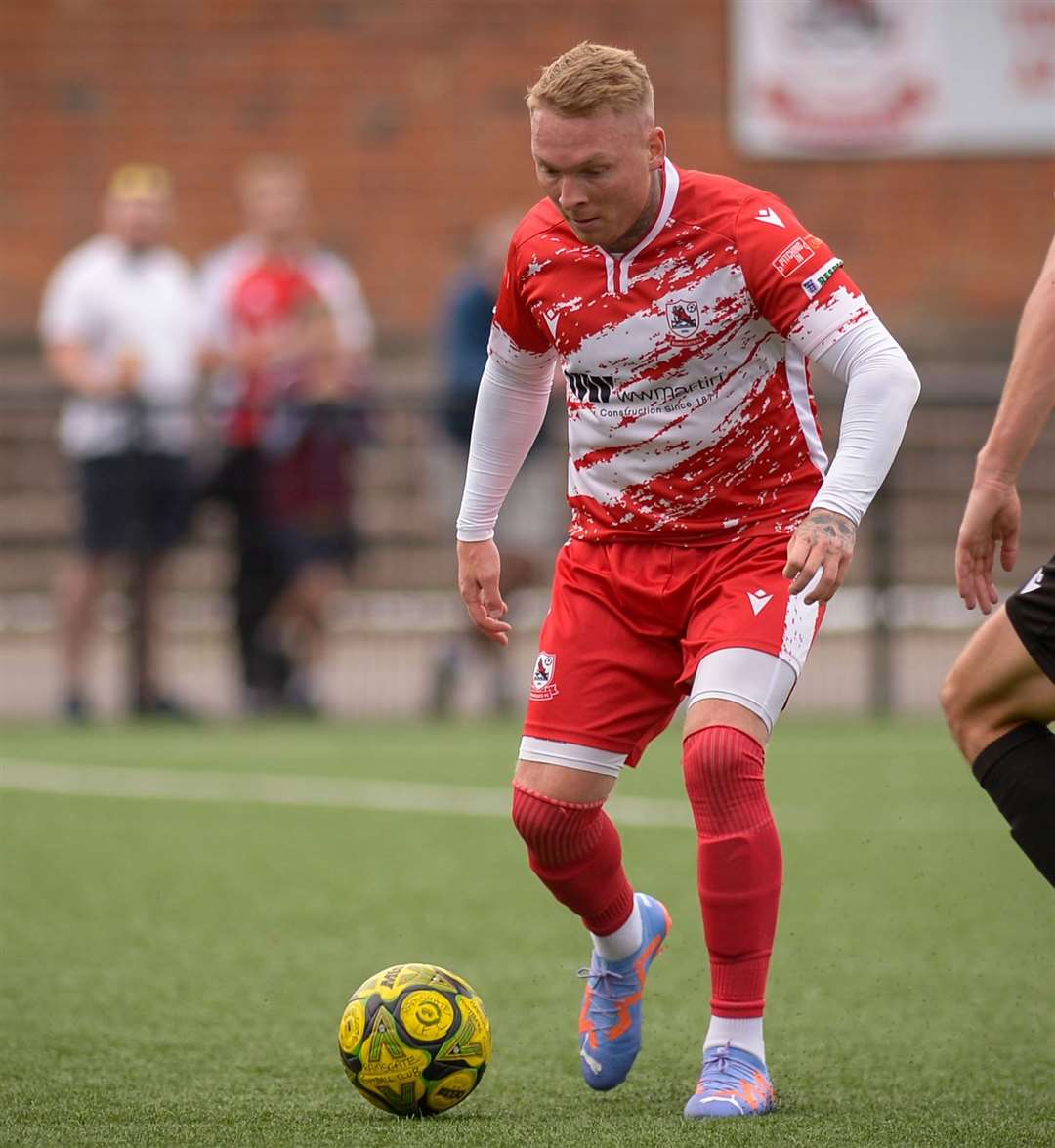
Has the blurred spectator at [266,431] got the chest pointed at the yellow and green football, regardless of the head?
yes

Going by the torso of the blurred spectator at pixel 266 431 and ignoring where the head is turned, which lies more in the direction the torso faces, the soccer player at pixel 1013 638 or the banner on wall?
the soccer player

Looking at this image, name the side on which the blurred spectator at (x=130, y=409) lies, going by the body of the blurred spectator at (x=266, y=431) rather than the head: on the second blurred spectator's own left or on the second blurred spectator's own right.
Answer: on the second blurred spectator's own right

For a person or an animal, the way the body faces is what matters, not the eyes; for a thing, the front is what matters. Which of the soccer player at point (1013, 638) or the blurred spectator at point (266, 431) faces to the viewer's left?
the soccer player

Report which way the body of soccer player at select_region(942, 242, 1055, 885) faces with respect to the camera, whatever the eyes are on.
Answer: to the viewer's left

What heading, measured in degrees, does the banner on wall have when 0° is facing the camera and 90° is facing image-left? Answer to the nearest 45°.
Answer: approximately 0°

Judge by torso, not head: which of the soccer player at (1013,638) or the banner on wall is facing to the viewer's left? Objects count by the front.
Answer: the soccer player
